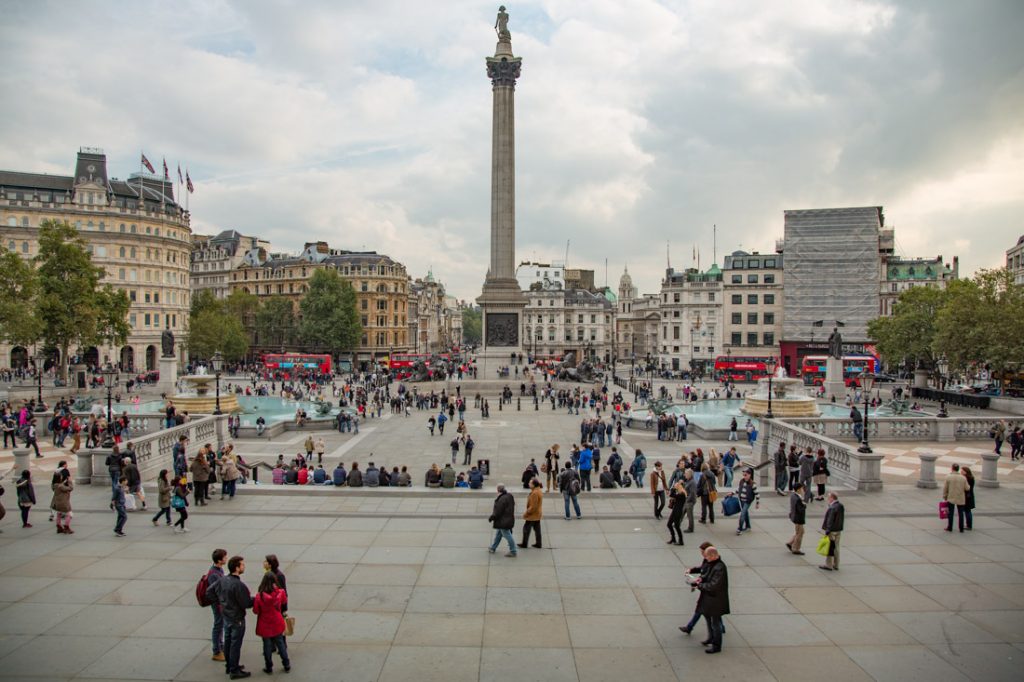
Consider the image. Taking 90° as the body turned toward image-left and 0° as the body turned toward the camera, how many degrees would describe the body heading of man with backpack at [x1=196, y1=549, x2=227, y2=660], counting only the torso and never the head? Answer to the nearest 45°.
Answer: approximately 270°

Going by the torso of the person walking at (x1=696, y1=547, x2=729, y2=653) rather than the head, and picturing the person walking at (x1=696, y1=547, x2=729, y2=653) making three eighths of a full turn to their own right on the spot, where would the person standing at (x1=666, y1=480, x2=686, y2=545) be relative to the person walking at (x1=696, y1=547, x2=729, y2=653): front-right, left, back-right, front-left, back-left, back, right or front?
front-left

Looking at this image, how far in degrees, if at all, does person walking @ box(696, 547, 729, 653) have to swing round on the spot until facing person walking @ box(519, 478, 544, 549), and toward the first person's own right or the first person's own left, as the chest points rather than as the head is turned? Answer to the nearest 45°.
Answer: approximately 45° to the first person's own right

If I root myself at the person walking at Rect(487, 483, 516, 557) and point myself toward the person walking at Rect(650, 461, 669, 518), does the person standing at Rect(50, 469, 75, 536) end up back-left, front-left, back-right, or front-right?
back-left

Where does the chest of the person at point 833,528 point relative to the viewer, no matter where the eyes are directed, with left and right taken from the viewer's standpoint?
facing to the left of the viewer

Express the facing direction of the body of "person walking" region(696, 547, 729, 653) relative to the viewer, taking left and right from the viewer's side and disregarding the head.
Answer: facing to the left of the viewer
